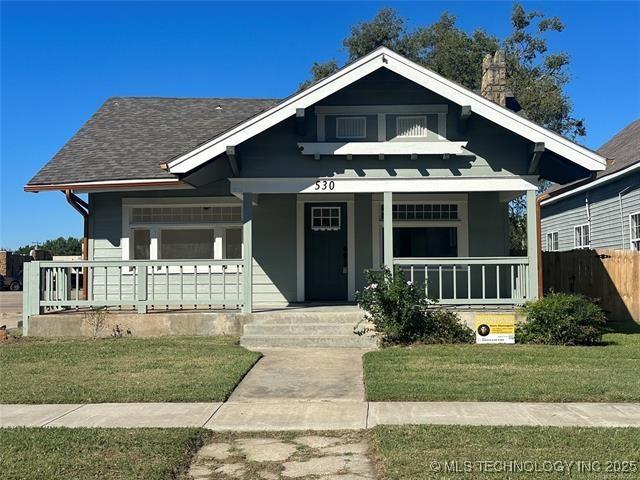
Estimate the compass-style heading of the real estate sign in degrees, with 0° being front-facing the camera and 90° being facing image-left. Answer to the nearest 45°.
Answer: approximately 0°

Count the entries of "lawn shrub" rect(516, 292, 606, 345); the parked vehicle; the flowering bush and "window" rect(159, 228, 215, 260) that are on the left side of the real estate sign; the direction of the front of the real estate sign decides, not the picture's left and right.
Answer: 1

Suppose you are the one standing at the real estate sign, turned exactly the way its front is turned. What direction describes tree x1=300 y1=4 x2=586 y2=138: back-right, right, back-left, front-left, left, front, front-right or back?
back

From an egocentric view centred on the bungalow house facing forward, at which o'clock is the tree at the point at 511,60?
The tree is roughly at 7 o'clock from the bungalow house.

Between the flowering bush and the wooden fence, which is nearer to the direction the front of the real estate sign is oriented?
the flowering bush

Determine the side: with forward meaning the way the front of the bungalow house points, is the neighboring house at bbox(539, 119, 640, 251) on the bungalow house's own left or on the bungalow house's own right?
on the bungalow house's own left

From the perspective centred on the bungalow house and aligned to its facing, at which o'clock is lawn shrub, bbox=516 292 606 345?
The lawn shrub is roughly at 10 o'clock from the bungalow house.

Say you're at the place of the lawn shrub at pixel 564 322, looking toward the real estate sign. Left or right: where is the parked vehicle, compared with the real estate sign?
right

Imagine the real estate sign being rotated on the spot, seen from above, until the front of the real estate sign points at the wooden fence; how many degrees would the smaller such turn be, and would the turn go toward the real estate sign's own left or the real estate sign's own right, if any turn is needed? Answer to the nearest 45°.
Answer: approximately 135° to the real estate sign's own left

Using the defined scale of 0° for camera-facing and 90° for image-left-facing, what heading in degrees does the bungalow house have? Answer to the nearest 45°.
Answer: approximately 0°
